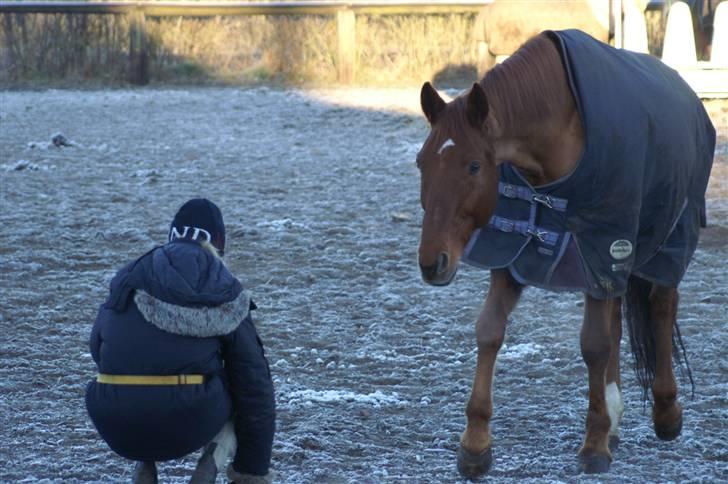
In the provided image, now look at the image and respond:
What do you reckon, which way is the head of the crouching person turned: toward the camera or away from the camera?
away from the camera

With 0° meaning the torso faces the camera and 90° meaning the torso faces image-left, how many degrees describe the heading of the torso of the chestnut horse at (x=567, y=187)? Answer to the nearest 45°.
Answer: approximately 45°
